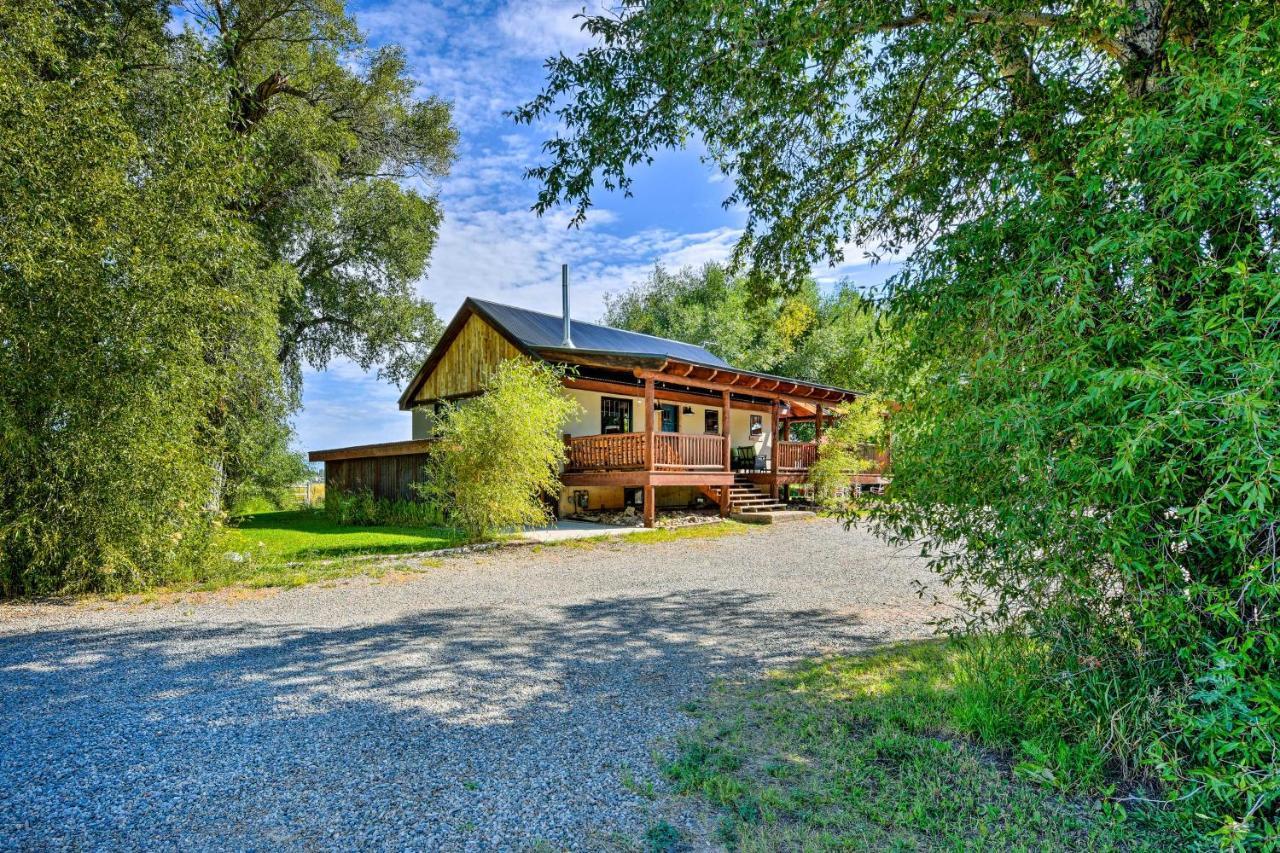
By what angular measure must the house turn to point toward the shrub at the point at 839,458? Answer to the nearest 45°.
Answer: approximately 45° to its left

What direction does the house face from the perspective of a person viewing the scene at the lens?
facing the viewer and to the right of the viewer

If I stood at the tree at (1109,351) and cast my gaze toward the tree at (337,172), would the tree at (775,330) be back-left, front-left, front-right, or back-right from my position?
front-right

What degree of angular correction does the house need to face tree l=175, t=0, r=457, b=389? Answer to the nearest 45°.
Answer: approximately 135° to its right

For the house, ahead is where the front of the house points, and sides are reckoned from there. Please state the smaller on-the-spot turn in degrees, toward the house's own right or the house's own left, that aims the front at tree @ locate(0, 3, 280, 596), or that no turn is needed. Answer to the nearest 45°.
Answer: approximately 90° to the house's own right

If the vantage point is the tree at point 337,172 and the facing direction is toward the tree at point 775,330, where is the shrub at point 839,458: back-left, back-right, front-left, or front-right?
front-right

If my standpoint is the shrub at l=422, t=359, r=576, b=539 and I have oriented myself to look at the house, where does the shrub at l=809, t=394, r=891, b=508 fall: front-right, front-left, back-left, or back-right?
front-right

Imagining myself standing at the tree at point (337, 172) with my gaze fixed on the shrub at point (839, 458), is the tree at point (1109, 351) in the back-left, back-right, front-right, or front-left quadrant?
front-right

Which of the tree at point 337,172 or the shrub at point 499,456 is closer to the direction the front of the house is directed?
the shrub

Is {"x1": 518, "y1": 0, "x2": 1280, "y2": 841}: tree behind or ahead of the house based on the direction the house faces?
ahead

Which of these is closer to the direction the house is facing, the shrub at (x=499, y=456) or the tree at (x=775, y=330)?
the shrub
